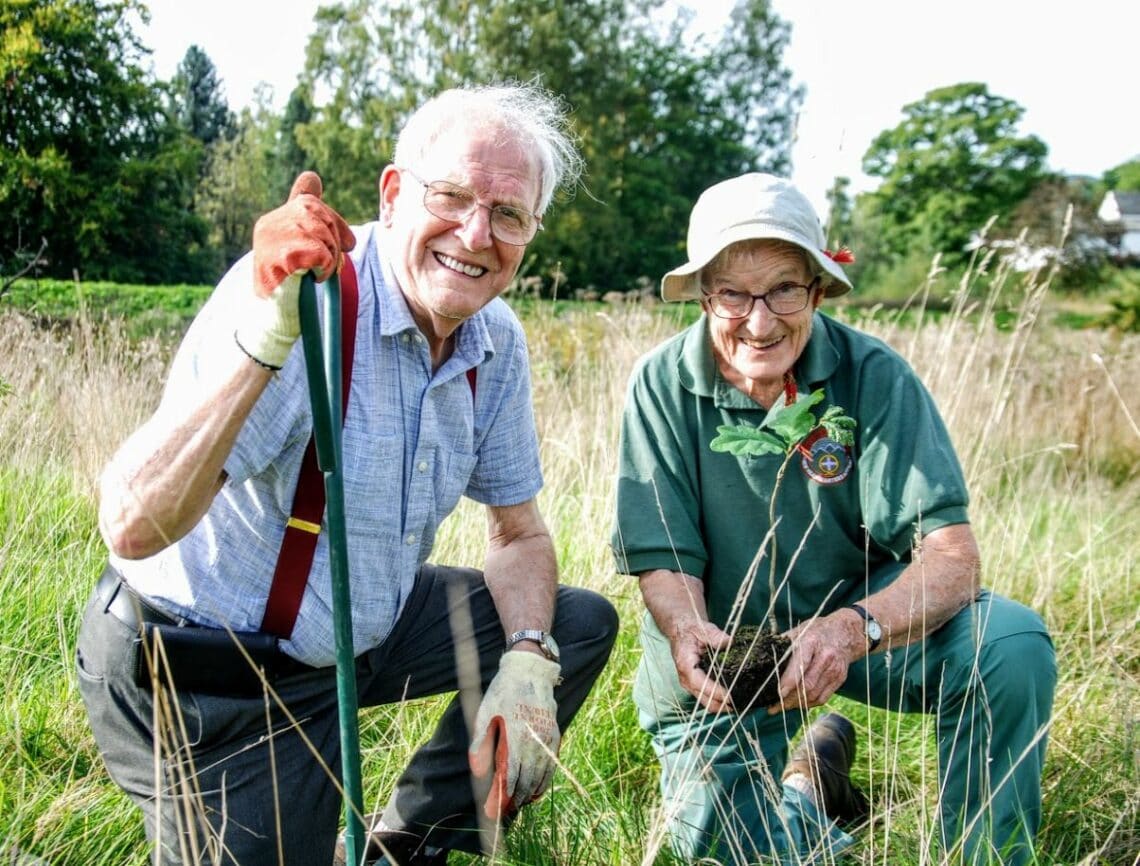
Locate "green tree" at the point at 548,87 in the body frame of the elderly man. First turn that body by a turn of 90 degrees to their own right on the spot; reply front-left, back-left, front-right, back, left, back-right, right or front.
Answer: back-right

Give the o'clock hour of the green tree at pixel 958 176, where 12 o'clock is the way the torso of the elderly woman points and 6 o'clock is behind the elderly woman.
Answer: The green tree is roughly at 6 o'clock from the elderly woman.

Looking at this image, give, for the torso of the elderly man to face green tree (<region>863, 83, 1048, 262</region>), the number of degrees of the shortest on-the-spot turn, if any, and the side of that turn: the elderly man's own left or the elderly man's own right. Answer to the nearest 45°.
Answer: approximately 90° to the elderly man's own left

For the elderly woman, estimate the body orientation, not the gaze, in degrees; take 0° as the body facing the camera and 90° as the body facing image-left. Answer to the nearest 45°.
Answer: approximately 0°

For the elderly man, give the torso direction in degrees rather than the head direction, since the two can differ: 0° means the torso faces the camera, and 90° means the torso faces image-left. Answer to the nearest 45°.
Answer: approximately 315°

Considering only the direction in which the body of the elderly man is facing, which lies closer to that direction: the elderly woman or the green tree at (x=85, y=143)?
the elderly woman

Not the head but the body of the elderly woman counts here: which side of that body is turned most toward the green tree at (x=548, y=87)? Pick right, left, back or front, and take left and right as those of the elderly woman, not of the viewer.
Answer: back

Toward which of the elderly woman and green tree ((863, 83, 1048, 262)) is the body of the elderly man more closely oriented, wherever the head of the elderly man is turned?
the elderly woman

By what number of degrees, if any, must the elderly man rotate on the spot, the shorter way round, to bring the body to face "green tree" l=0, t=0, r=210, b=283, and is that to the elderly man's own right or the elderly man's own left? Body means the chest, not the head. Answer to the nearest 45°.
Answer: approximately 135° to the elderly man's own left

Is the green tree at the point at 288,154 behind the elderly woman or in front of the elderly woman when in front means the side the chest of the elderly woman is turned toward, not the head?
behind

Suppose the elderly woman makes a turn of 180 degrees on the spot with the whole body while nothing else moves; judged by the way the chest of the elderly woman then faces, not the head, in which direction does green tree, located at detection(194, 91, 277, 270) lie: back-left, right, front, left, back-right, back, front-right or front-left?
front-left

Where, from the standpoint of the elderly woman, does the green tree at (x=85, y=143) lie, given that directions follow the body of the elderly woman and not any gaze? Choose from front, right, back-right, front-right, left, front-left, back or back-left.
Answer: back-right
